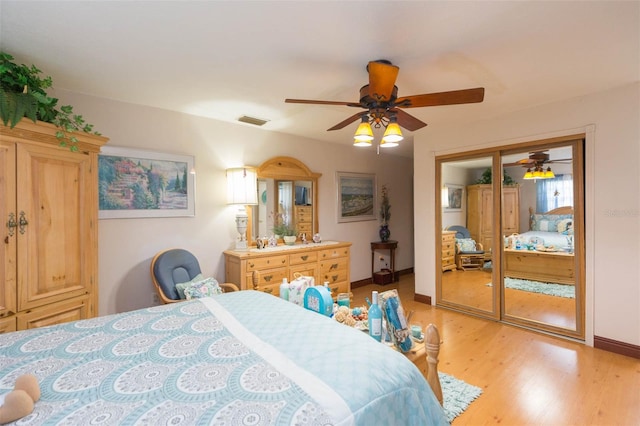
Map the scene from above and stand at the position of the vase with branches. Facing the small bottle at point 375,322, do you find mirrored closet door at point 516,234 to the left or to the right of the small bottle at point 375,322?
left

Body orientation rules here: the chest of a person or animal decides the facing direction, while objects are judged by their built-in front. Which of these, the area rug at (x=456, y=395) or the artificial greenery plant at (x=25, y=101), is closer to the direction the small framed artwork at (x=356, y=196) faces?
the area rug

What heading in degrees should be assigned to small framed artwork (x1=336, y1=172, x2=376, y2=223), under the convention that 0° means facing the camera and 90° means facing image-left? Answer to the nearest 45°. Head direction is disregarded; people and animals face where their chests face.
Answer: approximately 315°

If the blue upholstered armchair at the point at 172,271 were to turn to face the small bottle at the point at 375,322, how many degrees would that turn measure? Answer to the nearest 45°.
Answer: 0° — it already faces it

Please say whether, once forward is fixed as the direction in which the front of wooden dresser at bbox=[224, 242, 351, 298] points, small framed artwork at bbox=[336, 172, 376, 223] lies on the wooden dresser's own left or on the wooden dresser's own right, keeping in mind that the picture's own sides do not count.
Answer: on the wooden dresser's own left
